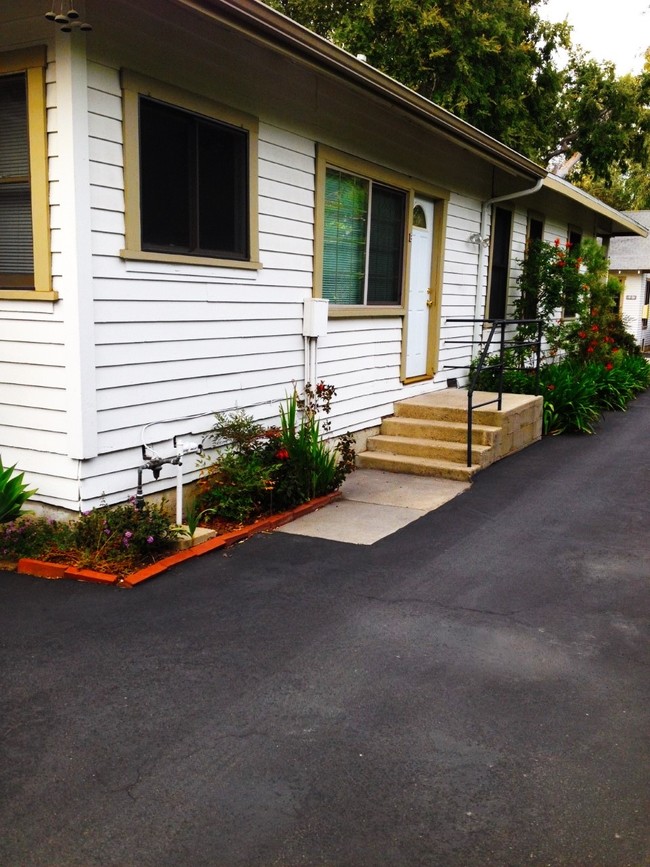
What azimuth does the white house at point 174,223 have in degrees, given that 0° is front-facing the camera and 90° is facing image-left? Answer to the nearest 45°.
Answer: approximately 315°

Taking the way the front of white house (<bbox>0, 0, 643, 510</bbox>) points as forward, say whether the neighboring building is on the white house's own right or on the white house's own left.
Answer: on the white house's own left

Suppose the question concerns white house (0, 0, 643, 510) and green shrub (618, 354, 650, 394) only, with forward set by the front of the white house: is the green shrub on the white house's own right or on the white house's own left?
on the white house's own left

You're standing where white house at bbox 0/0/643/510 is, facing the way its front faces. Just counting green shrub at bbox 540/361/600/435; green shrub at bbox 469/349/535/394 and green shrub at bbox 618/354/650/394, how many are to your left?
3

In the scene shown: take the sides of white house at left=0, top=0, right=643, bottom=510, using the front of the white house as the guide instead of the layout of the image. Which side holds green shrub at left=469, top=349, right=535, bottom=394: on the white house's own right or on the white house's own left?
on the white house's own left

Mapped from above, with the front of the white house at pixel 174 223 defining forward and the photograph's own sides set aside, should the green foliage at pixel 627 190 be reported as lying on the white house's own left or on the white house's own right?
on the white house's own left
